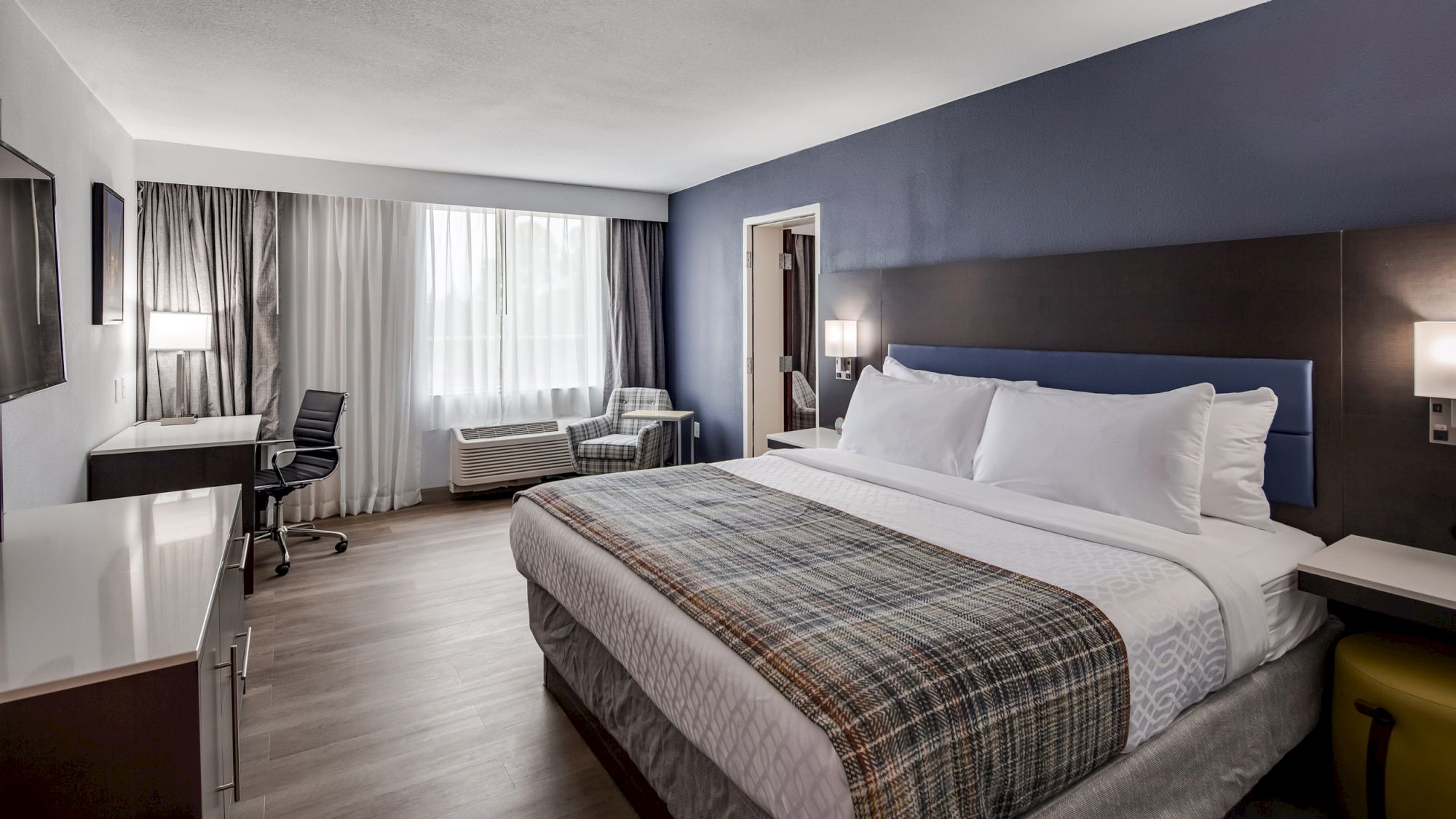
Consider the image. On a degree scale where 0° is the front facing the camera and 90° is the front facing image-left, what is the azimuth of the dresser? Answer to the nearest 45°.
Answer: approximately 270°

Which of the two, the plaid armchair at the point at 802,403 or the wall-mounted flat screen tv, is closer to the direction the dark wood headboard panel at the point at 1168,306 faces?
the wall-mounted flat screen tv

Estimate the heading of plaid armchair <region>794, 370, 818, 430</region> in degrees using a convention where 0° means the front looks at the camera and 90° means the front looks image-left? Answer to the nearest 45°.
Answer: approximately 315°

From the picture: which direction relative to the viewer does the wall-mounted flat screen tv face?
to the viewer's right

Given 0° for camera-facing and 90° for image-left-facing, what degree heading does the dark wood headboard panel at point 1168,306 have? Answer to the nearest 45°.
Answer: approximately 45°

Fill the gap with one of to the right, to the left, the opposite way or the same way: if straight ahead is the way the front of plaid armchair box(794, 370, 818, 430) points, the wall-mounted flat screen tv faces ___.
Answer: to the left

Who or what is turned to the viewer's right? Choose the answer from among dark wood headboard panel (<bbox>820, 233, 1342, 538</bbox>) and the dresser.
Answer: the dresser

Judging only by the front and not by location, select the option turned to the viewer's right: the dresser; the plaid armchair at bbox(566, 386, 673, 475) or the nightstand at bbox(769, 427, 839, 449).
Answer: the dresser

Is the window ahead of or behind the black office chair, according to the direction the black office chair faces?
behind

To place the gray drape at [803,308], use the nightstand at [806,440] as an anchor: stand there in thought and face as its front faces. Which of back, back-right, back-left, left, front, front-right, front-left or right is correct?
back-right

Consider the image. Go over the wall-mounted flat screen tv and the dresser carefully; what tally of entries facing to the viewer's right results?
2
